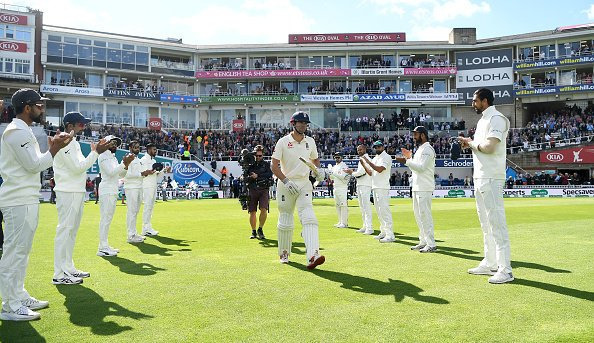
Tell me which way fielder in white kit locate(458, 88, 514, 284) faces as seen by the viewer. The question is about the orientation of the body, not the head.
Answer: to the viewer's left

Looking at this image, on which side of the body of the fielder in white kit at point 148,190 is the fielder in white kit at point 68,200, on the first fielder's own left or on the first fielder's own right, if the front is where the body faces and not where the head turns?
on the first fielder's own right

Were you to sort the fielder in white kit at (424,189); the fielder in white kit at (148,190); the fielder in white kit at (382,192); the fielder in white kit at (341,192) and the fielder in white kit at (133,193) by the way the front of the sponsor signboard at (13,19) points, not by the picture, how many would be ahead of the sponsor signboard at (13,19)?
5

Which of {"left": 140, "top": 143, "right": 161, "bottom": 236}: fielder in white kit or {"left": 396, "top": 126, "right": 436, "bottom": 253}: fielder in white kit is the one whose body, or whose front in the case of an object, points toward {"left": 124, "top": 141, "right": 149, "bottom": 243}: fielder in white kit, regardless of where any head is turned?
{"left": 396, "top": 126, "right": 436, "bottom": 253}: fielder in white kit

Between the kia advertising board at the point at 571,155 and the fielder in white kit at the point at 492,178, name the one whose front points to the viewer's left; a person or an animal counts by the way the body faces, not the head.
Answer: the fielder in white kit

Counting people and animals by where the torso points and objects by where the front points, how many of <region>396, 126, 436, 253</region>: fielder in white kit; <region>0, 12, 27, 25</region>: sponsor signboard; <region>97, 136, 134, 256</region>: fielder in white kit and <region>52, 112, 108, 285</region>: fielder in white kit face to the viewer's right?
2

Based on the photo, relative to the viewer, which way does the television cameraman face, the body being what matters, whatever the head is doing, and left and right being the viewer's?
facing the viewer

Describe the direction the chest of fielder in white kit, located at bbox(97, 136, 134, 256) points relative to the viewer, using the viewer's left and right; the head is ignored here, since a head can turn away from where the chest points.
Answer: facing to the right of the viewer

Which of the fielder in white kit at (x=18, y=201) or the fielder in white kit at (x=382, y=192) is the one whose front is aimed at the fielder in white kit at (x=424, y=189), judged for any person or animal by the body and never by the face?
the fielder in white kit at (x=18, y=201)

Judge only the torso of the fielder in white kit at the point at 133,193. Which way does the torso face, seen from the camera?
to the viewer's right

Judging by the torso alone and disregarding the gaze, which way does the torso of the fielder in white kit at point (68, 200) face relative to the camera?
to the viewer's right

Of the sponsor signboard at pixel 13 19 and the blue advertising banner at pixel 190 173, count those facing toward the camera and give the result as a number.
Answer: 2

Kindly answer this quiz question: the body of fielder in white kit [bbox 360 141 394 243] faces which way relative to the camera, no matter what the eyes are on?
to the viewer's left
